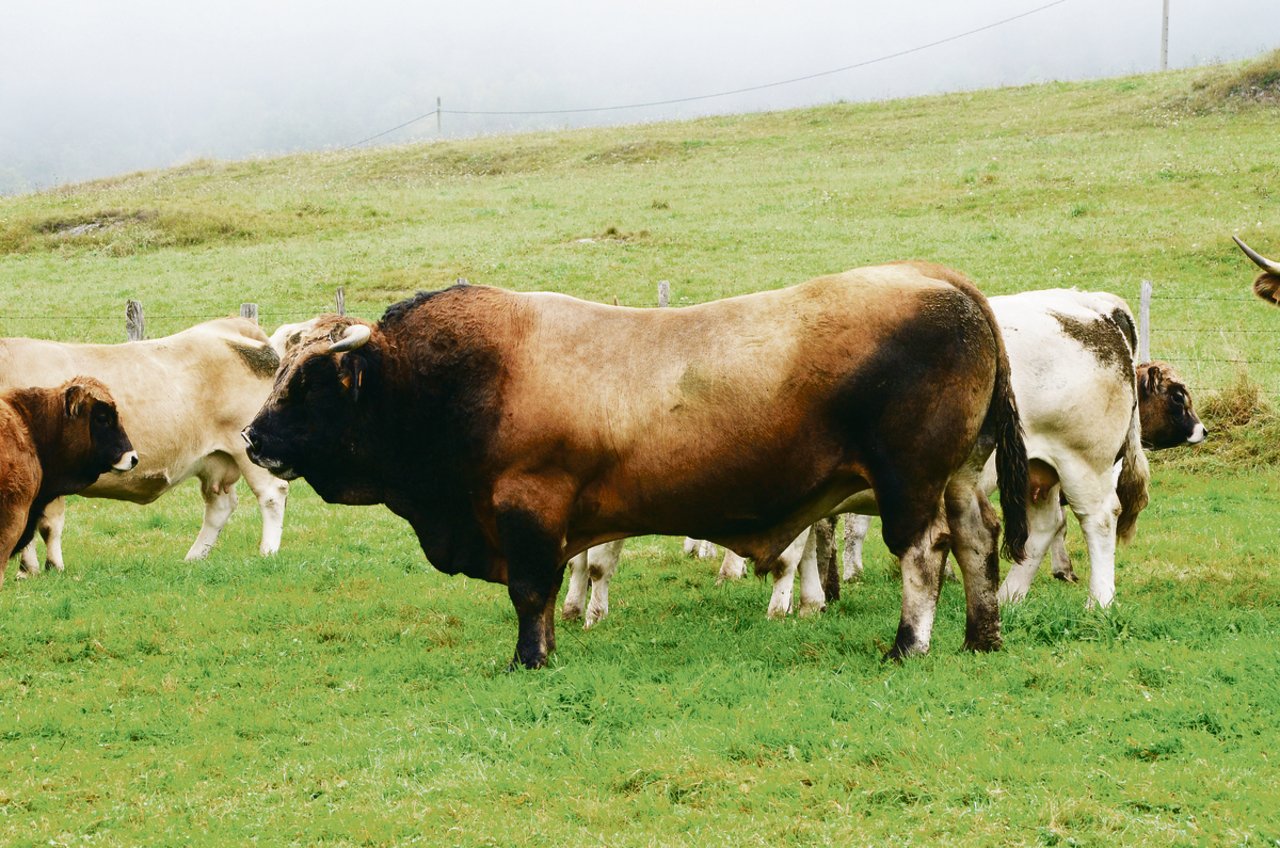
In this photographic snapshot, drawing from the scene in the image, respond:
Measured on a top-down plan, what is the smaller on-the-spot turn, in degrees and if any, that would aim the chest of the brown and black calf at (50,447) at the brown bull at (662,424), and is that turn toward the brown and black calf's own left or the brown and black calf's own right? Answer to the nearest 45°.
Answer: approximately 45° to the brown and black calf's own right

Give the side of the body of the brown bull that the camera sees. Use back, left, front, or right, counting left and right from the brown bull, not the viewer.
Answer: left

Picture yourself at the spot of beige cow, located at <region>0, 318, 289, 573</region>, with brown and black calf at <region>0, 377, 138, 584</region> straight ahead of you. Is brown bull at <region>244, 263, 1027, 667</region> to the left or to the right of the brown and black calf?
left

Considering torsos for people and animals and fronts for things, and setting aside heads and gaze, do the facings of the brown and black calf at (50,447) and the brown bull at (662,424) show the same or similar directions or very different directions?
very different directions

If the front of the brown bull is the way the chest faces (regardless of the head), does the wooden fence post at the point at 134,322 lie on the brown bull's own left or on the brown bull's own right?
on the brown bull's own right

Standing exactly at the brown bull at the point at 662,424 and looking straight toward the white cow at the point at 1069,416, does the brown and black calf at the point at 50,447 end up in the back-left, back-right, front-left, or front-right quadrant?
back-left

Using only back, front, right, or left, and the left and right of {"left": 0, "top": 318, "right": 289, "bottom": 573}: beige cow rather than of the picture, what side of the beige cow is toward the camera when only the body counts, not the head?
left

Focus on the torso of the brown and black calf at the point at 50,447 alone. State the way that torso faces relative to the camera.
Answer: to the viewer's right
